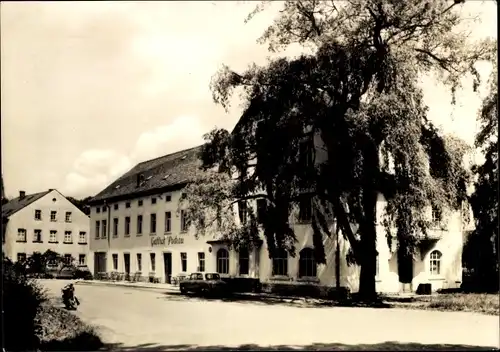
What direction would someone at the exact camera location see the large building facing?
facing the viewer and to the left of the viewer

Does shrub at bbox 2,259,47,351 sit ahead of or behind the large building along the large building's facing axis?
ahead
